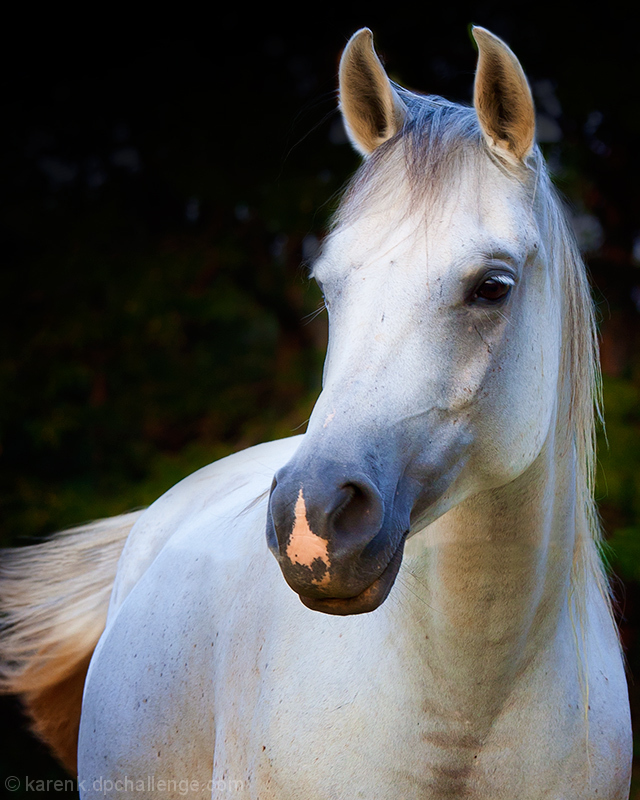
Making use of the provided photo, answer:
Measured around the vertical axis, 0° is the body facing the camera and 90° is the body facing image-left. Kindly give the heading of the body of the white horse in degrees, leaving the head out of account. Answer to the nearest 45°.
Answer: approximately 315°
